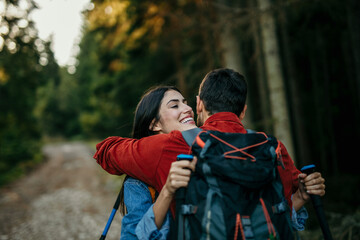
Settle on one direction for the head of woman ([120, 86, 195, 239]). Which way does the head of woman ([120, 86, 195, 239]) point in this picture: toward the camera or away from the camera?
toward the camera

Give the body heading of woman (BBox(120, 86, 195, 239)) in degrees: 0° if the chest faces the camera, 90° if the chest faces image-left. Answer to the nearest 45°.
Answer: approximately 315°

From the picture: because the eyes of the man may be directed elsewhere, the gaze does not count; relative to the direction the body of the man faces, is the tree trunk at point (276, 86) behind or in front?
in front

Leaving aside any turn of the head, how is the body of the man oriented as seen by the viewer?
away from the camera

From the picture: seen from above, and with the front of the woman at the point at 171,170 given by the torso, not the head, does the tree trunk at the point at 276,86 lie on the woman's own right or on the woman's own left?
on the woman's own left
